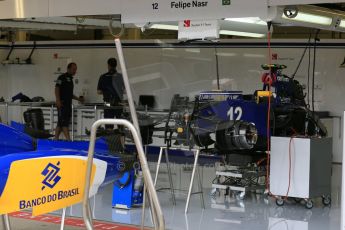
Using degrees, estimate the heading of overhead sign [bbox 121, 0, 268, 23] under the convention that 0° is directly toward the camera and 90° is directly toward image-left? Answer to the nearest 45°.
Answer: approximately 0°

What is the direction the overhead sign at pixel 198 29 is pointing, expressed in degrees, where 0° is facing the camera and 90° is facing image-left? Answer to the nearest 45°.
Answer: approximately 0°

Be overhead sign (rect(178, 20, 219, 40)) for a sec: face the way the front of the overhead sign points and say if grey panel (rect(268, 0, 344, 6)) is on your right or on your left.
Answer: on your left

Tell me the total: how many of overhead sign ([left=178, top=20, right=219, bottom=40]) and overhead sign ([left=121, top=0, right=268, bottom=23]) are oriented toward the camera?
2

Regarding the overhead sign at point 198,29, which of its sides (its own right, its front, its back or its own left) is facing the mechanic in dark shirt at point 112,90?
back

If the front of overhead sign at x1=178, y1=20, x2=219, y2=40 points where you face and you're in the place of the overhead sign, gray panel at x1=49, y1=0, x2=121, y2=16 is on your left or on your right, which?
on your right

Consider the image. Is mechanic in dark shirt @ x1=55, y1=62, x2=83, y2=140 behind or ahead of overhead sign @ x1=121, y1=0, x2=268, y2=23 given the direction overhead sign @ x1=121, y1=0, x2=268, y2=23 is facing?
behind

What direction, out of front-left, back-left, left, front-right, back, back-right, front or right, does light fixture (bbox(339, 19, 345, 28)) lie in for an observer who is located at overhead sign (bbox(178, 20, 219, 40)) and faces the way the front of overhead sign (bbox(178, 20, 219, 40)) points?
back-left

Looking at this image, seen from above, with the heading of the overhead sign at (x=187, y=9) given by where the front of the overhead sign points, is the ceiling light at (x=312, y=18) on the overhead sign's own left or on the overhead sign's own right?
on the overhead sign's own left
